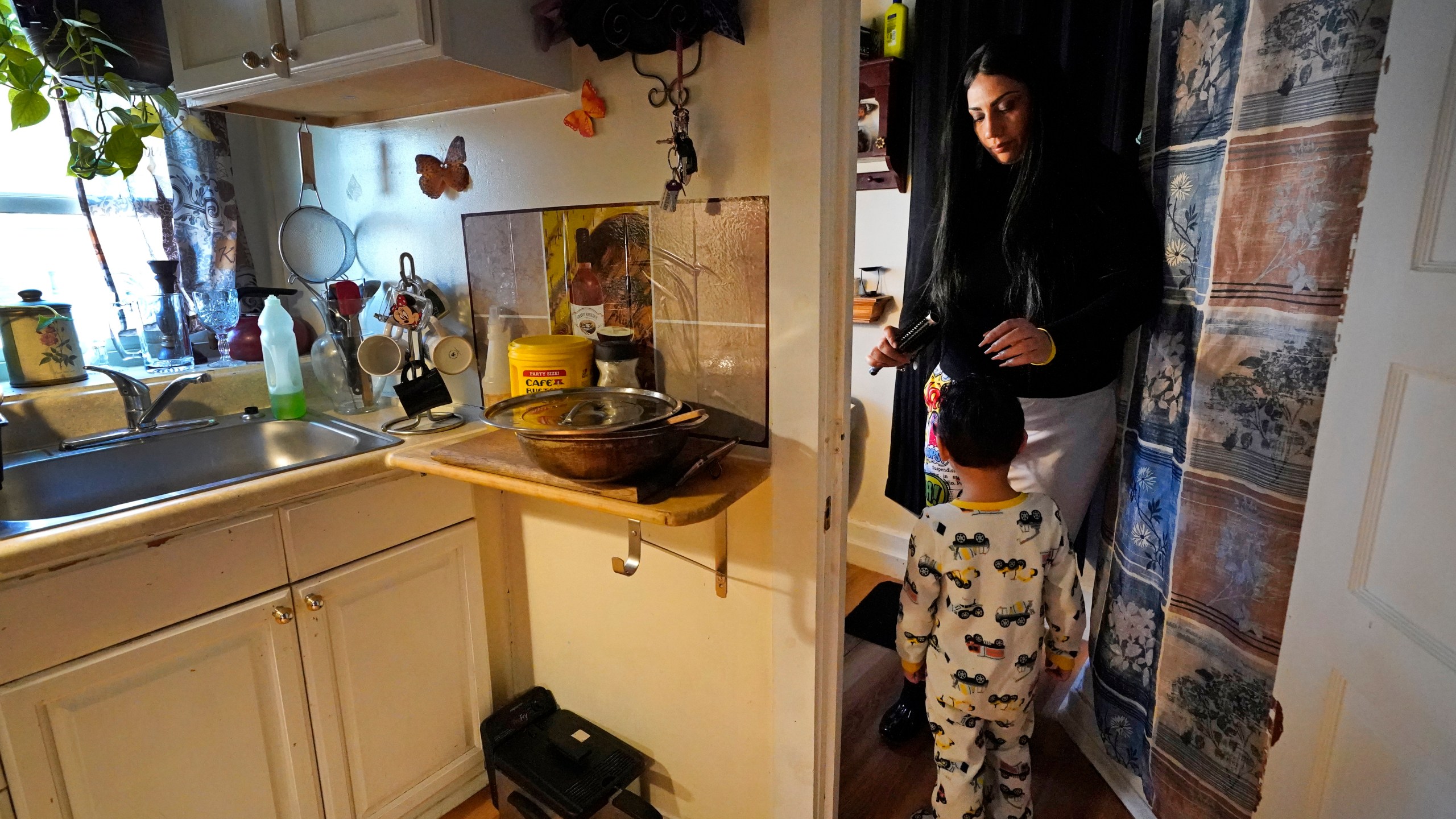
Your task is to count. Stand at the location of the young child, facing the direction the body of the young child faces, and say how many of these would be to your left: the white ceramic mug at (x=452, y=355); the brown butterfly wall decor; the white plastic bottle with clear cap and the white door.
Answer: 3

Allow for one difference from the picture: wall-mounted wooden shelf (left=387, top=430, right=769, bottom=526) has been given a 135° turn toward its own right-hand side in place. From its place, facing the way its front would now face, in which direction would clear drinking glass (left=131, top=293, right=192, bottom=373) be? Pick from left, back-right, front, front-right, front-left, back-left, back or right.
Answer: front-left

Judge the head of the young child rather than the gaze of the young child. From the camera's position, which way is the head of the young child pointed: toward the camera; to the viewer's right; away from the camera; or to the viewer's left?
away from the camera

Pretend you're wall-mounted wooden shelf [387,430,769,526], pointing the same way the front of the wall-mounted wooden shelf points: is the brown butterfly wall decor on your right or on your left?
on your right

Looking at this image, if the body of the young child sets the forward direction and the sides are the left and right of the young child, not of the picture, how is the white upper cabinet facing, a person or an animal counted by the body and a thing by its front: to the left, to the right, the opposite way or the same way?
the opposite way

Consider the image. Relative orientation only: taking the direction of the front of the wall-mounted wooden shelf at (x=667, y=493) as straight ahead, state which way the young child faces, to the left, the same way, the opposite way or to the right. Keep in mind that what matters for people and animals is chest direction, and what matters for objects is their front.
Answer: the opposite way

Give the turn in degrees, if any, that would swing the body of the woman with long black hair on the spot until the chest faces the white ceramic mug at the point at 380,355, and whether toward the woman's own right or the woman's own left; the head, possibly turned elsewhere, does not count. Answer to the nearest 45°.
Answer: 0° — they already face it

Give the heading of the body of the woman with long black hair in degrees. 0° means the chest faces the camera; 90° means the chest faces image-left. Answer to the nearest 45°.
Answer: approximately 45°

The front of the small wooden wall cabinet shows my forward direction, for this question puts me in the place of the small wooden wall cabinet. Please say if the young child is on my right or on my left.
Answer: on my left

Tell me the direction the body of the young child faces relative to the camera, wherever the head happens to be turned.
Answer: away from the camera
